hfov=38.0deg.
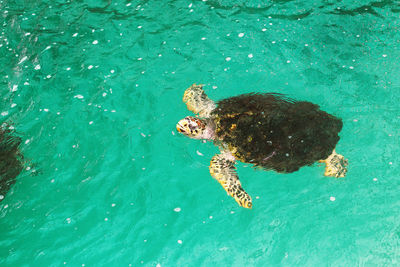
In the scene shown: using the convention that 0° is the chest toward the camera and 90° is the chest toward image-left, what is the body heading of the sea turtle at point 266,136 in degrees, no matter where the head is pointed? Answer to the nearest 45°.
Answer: approximately 90°

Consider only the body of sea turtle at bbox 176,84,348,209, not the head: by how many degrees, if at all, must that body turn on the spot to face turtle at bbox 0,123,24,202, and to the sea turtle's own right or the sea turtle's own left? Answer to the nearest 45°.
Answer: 0° — it already faces it
